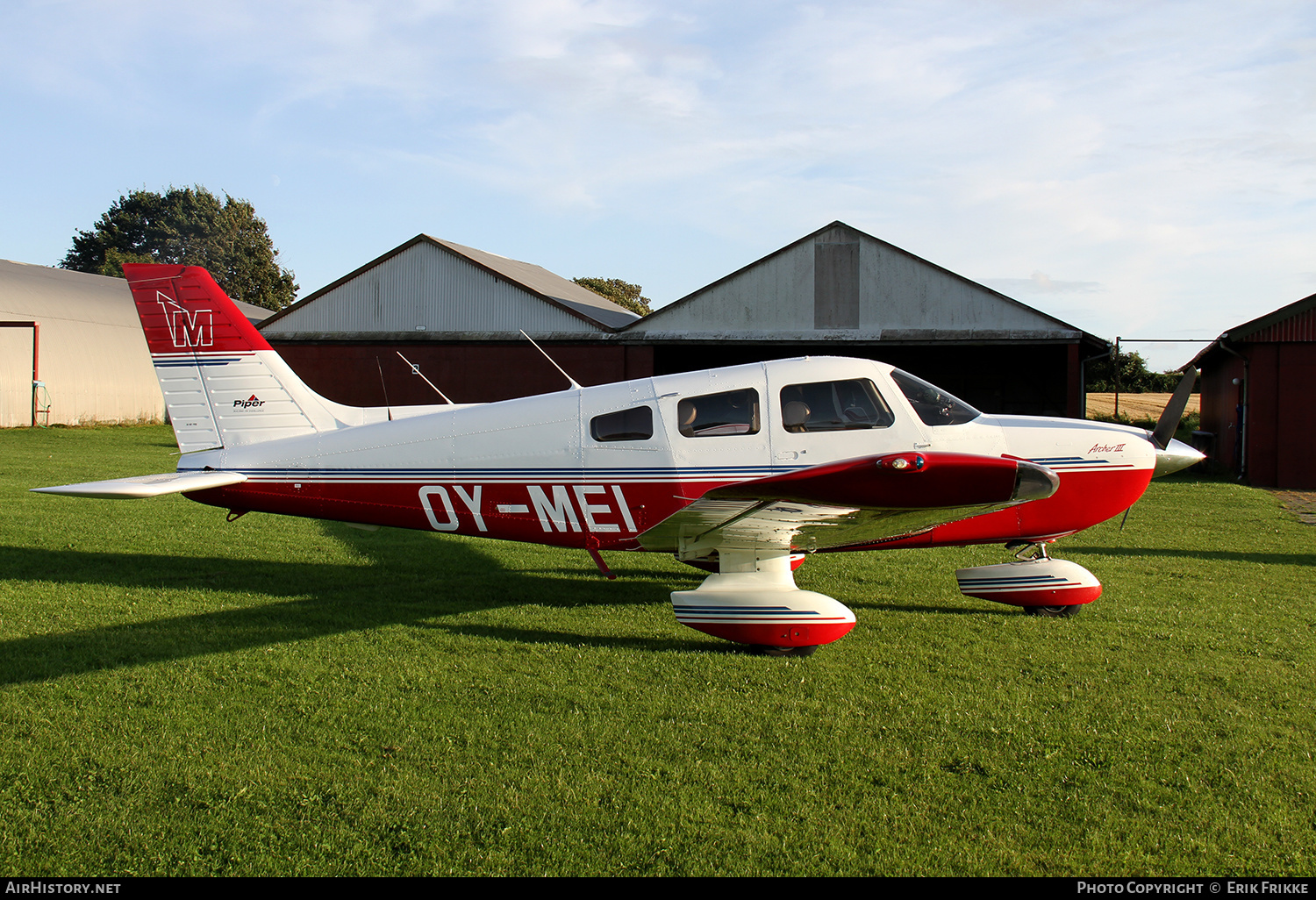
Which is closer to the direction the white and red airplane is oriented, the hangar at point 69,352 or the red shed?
the red shed

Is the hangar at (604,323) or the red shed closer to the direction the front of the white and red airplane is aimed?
the red shed

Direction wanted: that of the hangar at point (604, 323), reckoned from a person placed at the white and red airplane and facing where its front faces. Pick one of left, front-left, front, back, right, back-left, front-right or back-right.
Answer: left

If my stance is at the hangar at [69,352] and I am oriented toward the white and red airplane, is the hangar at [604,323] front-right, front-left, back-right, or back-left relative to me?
front-left

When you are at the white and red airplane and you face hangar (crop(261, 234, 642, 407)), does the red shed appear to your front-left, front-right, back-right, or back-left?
front-right

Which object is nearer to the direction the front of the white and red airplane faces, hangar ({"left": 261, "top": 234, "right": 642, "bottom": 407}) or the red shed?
the red shed

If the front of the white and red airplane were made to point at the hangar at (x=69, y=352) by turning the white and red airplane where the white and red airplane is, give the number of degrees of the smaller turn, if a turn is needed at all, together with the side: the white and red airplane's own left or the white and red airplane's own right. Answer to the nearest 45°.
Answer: approximately 135° to the white and red airplane's own left

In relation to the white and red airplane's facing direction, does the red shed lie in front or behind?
in front

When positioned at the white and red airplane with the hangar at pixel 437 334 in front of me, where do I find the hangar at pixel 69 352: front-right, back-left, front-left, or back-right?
front-left

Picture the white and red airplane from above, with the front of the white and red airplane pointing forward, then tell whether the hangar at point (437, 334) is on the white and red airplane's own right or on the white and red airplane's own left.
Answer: on the white and red airplane's own left

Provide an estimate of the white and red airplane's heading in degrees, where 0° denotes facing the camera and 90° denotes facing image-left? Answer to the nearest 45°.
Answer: approximately 270°
